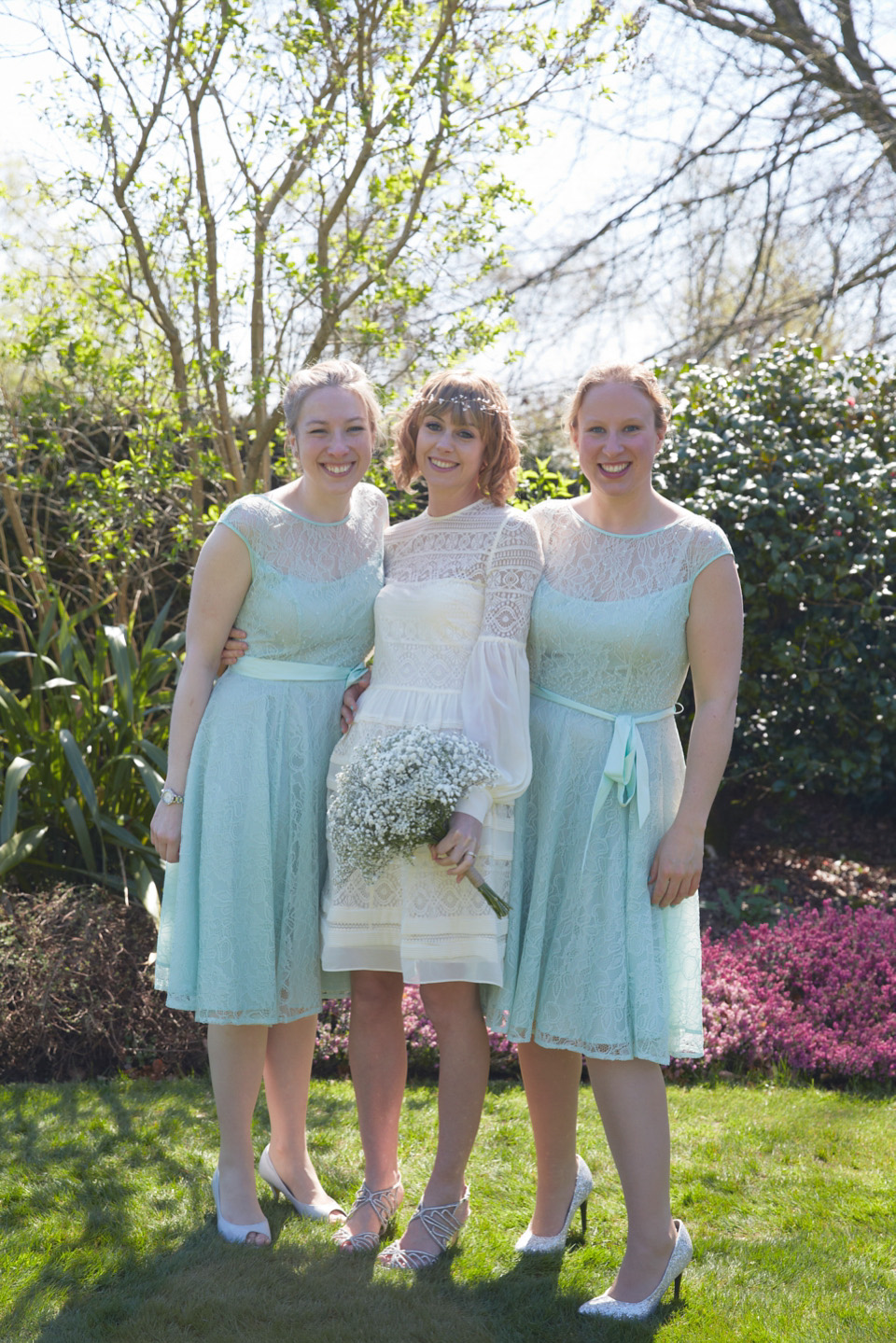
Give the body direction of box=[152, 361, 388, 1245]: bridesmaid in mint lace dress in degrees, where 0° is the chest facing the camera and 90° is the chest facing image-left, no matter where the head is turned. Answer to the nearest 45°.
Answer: approximately 315°

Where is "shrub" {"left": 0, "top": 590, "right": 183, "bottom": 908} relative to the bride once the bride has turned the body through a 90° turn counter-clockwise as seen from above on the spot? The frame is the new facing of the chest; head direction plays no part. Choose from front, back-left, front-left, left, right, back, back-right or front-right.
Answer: back

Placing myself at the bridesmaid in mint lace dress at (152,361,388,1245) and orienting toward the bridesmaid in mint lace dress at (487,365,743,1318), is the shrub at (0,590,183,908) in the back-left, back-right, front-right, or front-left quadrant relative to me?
back-left

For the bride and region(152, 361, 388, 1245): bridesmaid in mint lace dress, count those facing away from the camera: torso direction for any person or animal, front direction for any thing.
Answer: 0

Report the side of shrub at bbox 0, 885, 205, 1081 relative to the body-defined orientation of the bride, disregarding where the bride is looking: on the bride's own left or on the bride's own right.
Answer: on the bride's own right

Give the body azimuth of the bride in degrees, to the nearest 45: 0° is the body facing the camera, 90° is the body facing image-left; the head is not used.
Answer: approximately 45°

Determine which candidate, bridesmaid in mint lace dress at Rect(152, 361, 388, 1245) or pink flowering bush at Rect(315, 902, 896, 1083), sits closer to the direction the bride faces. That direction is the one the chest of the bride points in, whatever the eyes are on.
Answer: the bridesmaid in mint lace dress

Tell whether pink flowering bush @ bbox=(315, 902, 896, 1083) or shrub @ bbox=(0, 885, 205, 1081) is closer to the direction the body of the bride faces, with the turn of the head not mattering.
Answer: the shrub

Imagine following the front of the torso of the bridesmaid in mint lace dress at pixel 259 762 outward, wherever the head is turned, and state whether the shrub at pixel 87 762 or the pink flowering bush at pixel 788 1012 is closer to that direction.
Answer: the pink flowering bush

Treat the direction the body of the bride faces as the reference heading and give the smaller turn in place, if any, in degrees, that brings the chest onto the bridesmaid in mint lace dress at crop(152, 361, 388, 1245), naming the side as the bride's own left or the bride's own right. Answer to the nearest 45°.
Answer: approximately 45° to the bride's own right

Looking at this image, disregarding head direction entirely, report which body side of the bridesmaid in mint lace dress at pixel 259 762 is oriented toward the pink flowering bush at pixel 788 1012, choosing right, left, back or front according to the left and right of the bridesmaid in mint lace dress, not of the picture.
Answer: left
